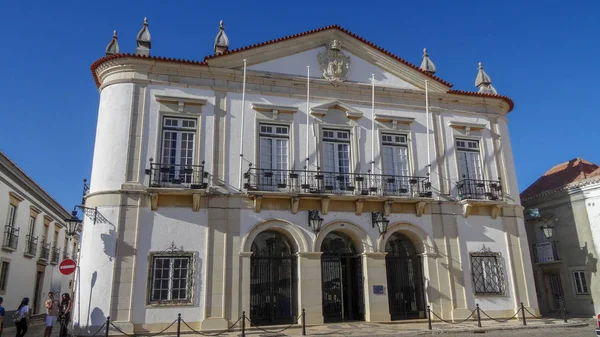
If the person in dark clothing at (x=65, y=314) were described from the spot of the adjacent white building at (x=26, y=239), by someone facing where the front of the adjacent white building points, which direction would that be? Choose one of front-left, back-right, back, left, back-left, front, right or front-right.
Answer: front-right

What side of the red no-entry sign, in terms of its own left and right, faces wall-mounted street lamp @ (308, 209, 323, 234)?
left

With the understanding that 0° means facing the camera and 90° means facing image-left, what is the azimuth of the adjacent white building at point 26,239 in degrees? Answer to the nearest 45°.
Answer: approximately 315°

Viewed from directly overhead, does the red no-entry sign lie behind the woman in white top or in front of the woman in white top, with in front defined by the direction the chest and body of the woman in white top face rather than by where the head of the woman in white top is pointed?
behind

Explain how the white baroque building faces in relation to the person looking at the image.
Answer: facing the viewer

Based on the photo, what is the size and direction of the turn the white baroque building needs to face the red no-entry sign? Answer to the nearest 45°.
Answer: approximately 45° to its right

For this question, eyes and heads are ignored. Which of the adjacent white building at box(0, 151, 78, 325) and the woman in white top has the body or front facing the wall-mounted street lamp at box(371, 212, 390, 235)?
the adjacent white building

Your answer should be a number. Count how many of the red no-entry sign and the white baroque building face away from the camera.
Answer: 0

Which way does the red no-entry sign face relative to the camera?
toward the camera

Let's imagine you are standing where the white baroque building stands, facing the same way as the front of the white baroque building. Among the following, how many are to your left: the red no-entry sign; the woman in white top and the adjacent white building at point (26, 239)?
0
